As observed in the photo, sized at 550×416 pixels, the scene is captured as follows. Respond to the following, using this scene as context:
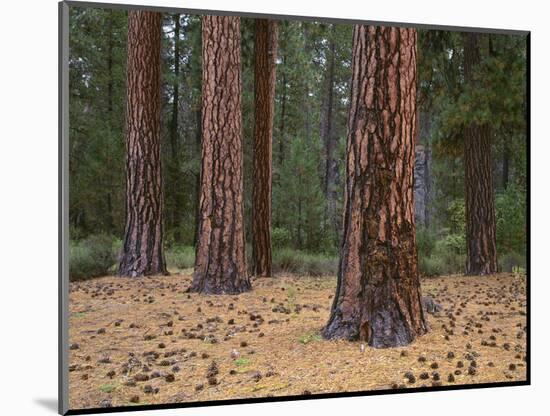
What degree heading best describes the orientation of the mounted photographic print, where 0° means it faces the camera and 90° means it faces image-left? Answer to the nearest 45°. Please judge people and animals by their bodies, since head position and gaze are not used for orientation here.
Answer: approximately 315°
